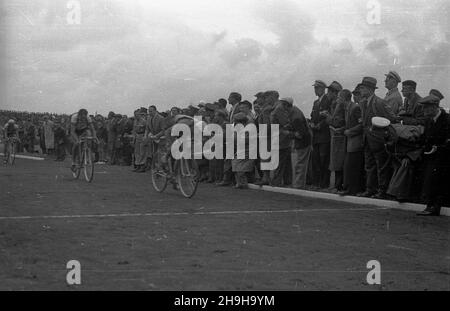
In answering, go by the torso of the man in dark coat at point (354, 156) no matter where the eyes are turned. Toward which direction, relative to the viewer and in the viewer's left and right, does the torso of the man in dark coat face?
facing to the left of the viewer

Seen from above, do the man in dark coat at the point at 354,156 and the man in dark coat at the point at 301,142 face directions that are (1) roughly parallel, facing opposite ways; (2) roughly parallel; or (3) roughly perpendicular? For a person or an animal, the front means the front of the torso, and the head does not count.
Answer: roughly parallel

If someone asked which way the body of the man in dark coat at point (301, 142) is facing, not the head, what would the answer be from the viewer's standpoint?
to the viewer's left

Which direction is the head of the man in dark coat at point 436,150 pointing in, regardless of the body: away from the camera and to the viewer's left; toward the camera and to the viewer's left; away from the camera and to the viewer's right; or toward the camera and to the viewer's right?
toward the camera and to the viewer's left

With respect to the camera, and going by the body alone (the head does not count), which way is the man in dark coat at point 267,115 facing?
to the viewer's left

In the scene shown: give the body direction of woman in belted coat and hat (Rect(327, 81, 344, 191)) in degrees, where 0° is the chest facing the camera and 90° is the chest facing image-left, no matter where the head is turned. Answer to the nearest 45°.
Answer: approximately 90°

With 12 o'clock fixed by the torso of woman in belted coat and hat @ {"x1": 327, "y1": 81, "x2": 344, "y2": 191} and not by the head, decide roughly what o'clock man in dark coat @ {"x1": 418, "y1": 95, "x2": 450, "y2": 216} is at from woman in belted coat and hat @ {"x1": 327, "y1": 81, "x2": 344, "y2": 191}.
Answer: man in dark coat @ {"x1": 418, "y1": 95, "x2": 450, "y2": 216} is roughly at 8 o'clock from woman in belted coat and hat @ {"x1": 327, "y1": 81, "x2": 344, "y2": 191}.

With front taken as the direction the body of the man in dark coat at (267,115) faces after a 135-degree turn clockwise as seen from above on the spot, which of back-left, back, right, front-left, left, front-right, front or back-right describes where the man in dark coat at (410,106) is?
right
